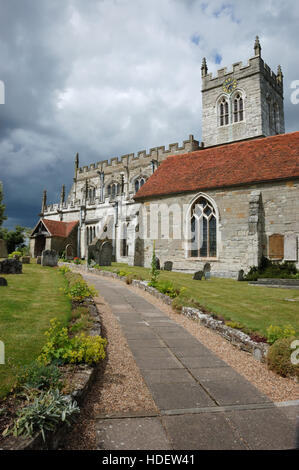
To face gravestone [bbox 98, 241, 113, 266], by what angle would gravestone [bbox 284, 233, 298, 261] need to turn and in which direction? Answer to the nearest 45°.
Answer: approximately 90° to its right

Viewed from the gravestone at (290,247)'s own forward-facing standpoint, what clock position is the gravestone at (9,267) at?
the gravestone at (9,267) is roughly at 2 o'clock from the gravestone at (290,247).

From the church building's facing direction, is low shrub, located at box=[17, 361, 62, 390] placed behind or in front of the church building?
in front

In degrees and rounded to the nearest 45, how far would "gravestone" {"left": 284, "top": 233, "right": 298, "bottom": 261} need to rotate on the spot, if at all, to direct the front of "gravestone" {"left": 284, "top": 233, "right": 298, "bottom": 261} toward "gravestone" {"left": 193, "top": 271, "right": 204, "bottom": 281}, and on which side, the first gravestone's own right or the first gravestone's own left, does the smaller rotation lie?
approximately 45° to the first gravestone's own right

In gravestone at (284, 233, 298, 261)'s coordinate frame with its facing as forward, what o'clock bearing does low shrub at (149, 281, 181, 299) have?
The low shrub is roughly at 1 o'clock from the gravestone.

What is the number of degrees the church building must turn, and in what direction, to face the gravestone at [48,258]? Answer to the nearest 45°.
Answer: approximately 45° to its right

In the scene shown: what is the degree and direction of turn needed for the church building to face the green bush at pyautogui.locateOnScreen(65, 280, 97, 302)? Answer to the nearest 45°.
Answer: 0° — it already faces it

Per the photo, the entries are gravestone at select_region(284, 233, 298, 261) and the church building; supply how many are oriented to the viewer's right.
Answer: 0

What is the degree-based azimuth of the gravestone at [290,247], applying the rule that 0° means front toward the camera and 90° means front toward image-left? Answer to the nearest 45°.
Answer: approximately 0°

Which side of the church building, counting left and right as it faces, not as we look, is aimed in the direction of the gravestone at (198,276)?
front

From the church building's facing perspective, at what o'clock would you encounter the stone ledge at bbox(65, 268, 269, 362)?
The stone ledge is roughly at 11 o'clock from the church building.

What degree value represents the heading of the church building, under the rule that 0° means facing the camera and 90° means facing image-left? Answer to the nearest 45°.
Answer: approximately 45°

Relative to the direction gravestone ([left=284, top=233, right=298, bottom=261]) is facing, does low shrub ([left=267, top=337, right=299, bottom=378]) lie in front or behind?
in front

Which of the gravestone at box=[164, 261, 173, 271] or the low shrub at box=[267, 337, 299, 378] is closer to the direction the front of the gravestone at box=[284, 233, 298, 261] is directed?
the low shrub
